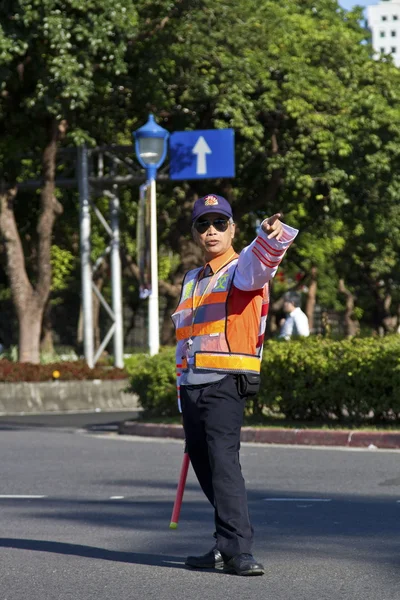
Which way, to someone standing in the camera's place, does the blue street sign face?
facing the viewer

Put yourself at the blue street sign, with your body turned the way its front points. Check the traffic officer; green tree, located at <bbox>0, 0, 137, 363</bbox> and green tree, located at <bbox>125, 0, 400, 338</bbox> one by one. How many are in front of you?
1

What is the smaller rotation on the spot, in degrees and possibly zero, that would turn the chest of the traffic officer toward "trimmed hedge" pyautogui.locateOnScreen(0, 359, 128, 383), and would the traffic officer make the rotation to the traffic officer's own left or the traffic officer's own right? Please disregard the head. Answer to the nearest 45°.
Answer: approximately 135° to the traffic officer's own right

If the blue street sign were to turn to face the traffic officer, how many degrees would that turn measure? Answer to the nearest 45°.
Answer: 0° — it already faces them

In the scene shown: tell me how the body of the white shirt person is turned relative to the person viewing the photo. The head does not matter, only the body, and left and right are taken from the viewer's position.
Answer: facing to the left of the viewer

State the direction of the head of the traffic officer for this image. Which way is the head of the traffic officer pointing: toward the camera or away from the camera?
toward the camera

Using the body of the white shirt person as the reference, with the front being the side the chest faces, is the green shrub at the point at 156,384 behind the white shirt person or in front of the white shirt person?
in front

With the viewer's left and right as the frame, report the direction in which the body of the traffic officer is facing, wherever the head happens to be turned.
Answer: facing the viewer and to the left of the viewer
